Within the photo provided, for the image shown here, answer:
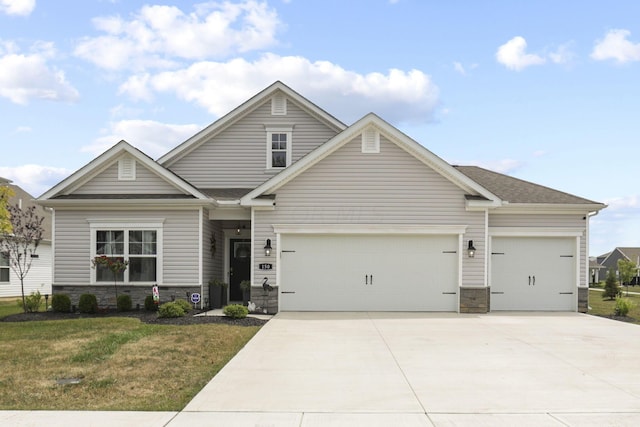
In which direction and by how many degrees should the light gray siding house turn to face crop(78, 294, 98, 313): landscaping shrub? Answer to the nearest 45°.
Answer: approximately 90° to its right

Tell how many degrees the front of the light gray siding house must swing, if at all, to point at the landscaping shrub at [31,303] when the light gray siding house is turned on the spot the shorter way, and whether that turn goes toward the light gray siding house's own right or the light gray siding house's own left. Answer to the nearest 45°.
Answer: approximately 90° to the light gray siding house's own right

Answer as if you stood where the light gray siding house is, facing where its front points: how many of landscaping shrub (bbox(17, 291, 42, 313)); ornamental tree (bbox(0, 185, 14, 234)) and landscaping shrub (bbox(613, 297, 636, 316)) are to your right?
2

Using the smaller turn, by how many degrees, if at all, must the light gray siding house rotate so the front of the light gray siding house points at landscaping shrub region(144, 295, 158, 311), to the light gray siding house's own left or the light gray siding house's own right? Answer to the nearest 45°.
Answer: approximately 90° to the light gray siding house's own right

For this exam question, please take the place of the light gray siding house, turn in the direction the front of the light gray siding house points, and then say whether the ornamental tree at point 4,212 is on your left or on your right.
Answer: on your right

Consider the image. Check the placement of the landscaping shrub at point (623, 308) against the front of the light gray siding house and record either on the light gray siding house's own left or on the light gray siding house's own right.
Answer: on the light gray siding house's own left

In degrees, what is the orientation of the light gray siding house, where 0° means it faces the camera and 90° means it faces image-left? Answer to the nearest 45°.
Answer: approximately 0°

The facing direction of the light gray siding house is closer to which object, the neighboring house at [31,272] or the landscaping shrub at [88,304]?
the landscaping shrub

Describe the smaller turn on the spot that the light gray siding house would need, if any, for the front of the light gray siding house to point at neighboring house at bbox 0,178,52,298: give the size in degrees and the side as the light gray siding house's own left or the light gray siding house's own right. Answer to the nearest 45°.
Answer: approximately 135° to the light gray siding house's own right

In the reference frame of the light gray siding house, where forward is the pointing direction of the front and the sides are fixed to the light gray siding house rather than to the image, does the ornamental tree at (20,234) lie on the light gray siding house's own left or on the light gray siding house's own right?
on the light gray siding house's own right
